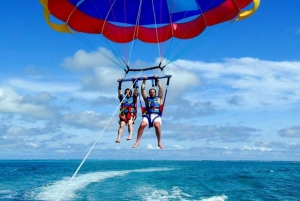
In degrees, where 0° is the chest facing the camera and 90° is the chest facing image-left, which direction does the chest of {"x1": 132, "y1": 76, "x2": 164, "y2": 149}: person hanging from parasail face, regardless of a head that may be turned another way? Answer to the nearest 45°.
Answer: approximately 0°

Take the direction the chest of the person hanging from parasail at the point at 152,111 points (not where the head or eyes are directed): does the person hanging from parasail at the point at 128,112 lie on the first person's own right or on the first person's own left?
on the first person's own right
